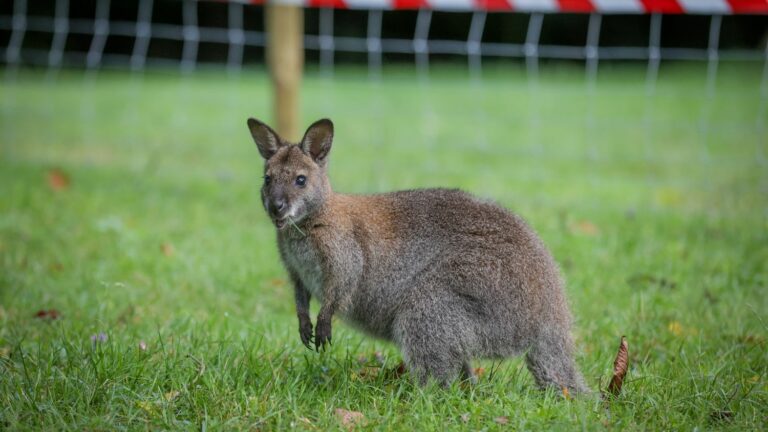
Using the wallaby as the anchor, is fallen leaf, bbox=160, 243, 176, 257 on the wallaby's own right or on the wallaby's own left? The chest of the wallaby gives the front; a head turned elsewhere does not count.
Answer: on the wallaby's own right

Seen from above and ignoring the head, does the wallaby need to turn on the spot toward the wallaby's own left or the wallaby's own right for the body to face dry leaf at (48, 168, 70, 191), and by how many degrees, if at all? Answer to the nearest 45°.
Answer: approximately 45° to the wallaby's own right

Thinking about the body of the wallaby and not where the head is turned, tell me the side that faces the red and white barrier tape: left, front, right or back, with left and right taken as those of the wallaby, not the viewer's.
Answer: right

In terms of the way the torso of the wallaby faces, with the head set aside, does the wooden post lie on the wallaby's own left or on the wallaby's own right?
on the wallaby's own right

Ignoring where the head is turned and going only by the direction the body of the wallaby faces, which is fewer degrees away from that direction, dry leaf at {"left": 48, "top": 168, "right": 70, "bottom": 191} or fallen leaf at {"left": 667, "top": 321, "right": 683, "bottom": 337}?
the dry leaf

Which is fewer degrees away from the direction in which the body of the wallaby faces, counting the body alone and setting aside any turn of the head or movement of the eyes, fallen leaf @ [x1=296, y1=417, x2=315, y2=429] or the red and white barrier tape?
the fallen leaf

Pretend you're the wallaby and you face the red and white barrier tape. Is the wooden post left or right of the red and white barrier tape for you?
left

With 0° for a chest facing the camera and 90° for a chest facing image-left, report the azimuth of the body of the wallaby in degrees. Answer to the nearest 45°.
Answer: approximately 90°

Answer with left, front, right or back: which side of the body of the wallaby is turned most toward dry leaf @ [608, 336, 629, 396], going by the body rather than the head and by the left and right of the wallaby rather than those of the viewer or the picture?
back

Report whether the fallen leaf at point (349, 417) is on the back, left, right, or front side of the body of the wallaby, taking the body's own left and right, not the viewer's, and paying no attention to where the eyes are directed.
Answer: left
